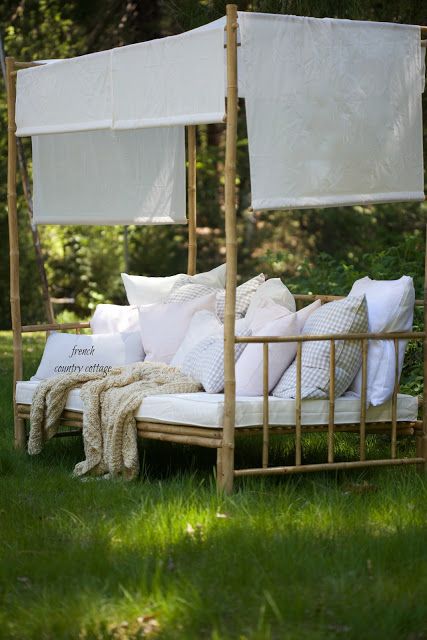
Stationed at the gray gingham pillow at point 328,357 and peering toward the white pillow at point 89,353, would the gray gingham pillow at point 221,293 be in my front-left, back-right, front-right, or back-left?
front-right

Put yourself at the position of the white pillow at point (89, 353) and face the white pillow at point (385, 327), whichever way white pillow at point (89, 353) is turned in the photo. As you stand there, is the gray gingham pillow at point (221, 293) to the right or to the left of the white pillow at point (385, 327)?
left

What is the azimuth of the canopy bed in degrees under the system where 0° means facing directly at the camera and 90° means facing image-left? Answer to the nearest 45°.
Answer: approximately 45°
